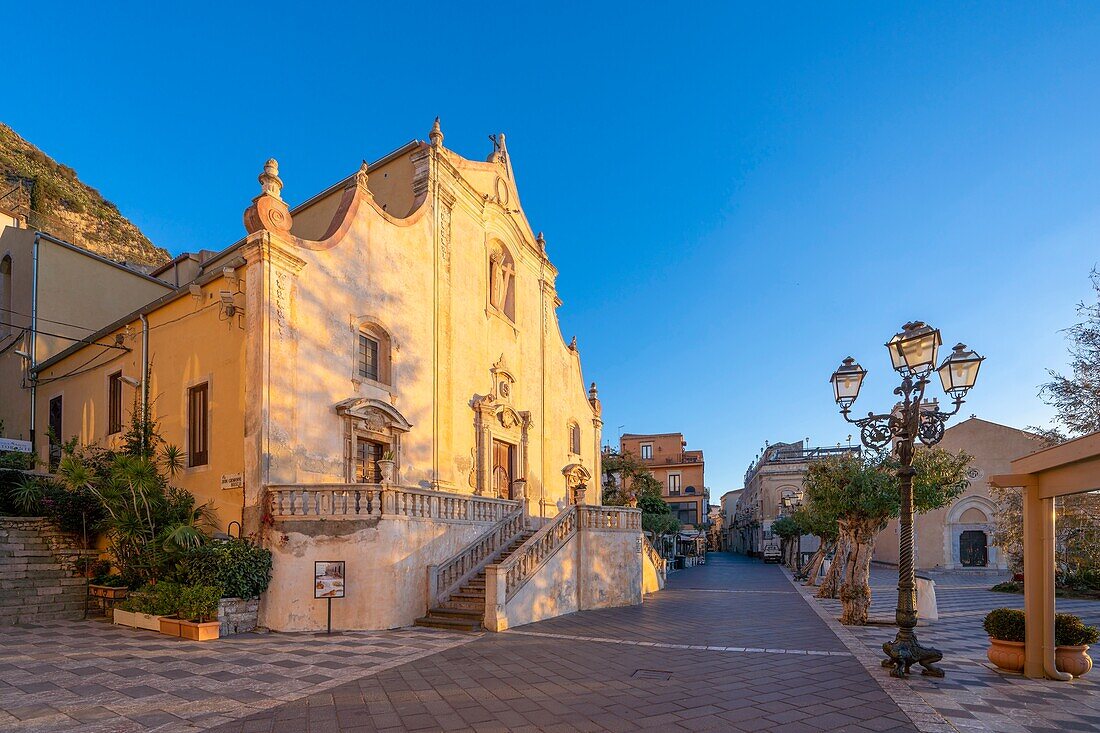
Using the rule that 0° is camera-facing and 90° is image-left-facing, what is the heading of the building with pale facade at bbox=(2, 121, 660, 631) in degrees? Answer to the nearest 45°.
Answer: approximately 315°

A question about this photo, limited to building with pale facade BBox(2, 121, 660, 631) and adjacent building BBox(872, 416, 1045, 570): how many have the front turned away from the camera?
0

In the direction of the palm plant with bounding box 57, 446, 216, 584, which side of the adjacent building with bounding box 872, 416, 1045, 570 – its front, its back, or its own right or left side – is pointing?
front

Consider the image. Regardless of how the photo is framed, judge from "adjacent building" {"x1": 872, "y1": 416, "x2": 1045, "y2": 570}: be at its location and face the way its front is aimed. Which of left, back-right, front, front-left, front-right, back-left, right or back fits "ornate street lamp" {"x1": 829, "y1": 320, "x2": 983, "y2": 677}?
front

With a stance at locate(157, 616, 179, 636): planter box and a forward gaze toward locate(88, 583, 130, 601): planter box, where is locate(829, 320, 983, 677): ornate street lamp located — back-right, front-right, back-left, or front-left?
back-right

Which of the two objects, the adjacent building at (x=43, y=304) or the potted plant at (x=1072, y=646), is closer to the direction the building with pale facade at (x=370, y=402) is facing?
the potted plant

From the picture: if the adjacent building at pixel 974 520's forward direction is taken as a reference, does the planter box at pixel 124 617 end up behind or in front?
in front

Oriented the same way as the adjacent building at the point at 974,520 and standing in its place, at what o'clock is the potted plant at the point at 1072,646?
The potted plant is roughly at 12 o'clock from the adjacent building.

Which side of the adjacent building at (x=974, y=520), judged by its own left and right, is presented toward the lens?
front

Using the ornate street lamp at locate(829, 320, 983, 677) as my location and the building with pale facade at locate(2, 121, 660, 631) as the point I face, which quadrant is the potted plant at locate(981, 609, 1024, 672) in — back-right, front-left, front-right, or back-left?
back-right

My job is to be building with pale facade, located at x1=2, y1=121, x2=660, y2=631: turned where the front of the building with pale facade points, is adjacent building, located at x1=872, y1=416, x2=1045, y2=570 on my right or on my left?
on my left

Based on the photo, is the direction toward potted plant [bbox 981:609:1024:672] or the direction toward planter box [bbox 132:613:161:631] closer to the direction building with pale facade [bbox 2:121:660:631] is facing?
the potted plant

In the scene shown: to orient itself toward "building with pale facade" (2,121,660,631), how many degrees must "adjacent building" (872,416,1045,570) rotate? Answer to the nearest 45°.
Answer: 0° — it already faces it
